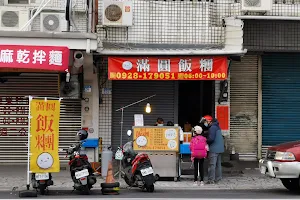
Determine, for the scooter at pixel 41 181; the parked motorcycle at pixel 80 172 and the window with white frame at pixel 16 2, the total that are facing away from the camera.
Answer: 2

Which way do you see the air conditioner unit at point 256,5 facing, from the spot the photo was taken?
facing the viewer

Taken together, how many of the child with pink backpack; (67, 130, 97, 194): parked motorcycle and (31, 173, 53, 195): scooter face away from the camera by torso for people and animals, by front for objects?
3

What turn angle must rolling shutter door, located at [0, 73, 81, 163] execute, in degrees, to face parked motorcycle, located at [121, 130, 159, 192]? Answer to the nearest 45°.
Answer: approximately 45° to its left

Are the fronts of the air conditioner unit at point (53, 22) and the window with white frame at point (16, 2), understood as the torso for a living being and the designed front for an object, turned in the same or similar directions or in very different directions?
same or similar directions

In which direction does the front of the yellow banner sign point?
toward the camera

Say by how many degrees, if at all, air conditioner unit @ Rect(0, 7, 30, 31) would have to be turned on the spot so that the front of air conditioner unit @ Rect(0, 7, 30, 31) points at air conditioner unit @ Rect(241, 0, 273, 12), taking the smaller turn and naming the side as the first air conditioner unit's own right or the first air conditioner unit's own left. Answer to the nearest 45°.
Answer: approximately 90° to the first air conditioner unit's own left

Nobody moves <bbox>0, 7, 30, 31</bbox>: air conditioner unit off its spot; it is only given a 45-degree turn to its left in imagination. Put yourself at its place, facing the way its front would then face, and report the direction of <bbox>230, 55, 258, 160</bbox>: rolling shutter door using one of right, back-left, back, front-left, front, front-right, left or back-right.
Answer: front-left

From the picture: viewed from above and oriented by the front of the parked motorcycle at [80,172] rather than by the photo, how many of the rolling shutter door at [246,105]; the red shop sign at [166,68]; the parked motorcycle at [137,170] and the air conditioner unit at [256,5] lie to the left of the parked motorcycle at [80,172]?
0

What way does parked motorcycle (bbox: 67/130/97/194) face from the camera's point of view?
away from the camera

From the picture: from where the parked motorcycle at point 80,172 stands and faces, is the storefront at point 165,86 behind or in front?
in front

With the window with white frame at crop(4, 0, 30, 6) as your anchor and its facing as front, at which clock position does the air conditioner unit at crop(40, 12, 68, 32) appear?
the air conditioner unit at crop(40, 12, 68, 32) is roughly at 10 o'clock from the window with white frame at crop(4, 0, 30, 6).

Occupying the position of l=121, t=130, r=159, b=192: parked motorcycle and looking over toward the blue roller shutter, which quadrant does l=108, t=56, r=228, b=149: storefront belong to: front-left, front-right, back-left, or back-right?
front-left

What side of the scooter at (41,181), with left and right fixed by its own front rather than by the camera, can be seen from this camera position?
back

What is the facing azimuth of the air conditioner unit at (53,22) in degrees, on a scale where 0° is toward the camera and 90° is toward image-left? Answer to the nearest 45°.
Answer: approximately 0°

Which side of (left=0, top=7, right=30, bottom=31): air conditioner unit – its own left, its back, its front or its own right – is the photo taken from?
front

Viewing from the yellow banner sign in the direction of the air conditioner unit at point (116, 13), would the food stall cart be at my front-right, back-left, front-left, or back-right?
front-right

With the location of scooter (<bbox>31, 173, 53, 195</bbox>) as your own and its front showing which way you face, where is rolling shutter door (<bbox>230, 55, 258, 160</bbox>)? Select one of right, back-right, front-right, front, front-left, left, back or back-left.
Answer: front-right

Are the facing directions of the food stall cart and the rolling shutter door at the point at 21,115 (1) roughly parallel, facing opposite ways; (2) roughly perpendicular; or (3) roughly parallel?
roughly parallel

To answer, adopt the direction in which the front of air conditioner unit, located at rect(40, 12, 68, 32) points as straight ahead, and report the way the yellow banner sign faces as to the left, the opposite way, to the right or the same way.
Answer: the same way

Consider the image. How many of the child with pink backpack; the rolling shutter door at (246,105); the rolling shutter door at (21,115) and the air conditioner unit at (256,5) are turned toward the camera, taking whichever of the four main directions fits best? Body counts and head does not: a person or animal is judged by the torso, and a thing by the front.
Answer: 3

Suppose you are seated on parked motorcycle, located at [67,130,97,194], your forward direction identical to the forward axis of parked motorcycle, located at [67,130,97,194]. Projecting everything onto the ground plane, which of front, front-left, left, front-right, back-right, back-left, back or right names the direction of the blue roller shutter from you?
front-right

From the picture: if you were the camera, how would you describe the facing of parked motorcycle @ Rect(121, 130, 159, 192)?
facing away from the viewer and to the left of the viewer
